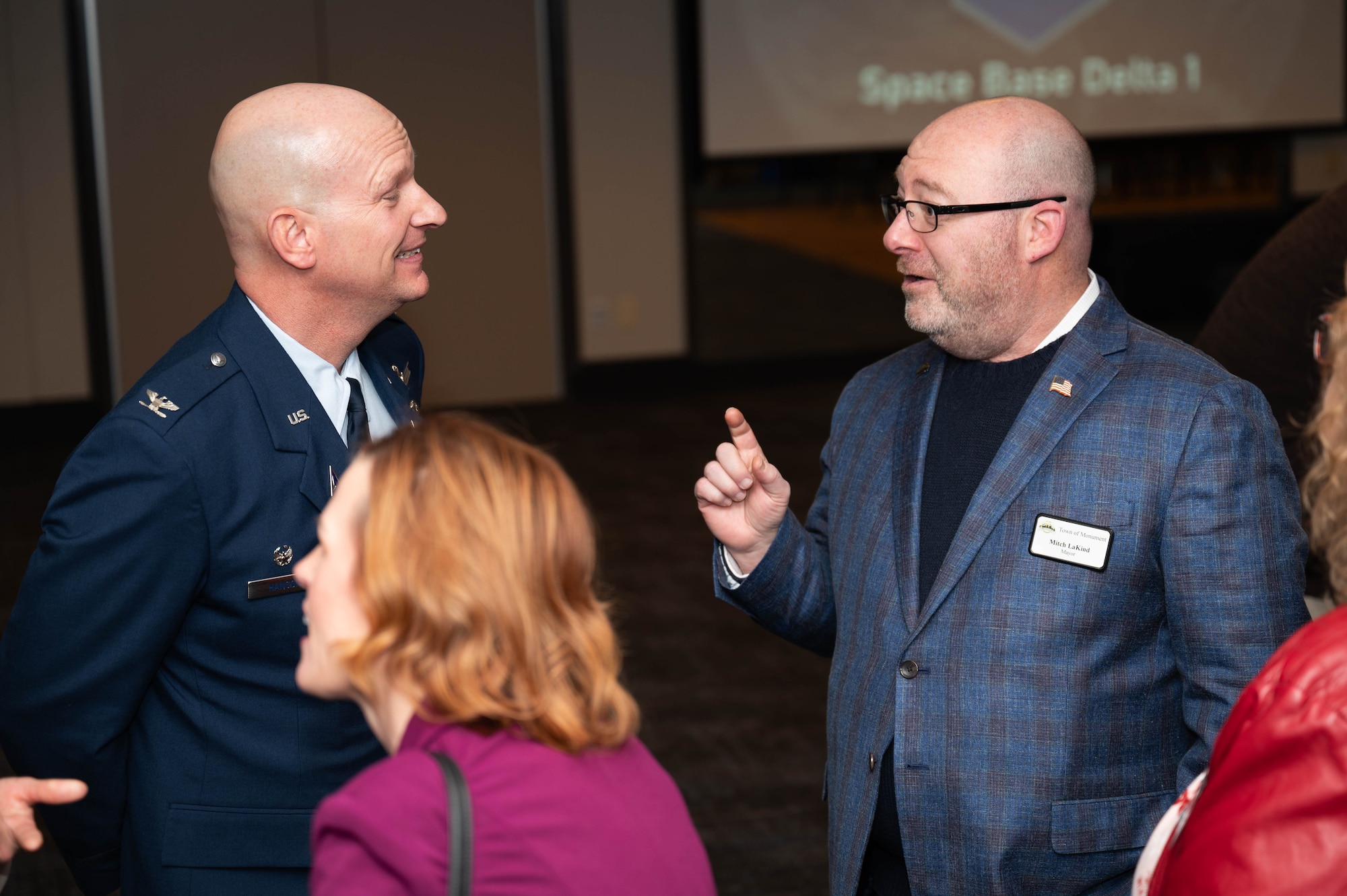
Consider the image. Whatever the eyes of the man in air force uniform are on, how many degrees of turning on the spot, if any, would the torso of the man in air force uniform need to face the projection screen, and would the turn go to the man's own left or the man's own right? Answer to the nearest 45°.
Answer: approximately 90° to the man's own left

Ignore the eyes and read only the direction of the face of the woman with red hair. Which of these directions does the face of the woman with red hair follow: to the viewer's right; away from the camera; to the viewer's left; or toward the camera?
to the viewer's left

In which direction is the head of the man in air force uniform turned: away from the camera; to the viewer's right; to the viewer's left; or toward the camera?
to the viewer's right

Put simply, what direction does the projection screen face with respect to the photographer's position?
facing the viewer

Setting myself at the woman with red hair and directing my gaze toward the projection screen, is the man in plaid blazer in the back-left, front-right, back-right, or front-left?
front-right

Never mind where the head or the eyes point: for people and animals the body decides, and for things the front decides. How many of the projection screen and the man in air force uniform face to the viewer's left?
0

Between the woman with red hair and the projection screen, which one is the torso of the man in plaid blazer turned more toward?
the woman with red hair

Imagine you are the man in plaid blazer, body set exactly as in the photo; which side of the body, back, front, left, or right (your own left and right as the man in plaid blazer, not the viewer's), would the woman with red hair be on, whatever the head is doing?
front

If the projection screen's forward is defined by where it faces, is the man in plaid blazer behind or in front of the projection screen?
in front

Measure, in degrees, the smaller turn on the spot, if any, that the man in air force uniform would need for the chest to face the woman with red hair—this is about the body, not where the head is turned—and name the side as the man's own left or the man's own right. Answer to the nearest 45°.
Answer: approximately 45° to the man's own right

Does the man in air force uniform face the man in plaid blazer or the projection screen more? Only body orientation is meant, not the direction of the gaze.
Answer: the man in plaid blazer

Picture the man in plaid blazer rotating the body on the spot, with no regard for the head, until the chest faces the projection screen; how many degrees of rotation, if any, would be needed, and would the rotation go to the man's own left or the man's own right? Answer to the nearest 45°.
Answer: approximately 135° to the man's own right

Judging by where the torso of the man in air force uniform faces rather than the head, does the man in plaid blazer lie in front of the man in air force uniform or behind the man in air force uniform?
in front

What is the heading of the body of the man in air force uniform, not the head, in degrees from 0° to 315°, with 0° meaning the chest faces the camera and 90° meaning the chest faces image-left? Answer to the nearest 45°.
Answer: approximately 315°

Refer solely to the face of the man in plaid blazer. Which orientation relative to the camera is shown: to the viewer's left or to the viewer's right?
to the viewer's left

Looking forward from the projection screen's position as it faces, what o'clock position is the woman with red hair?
The woman with red hair is roughly at 12 o'clock from the projection screen.
